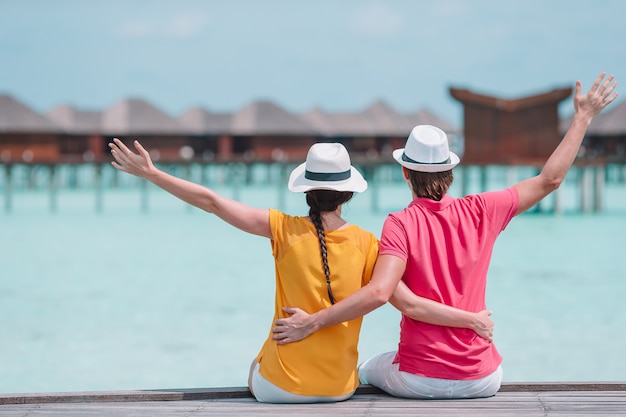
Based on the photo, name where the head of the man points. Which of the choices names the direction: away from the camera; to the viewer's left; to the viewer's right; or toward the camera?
away from the camera

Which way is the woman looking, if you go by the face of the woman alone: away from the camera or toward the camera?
away from the camera

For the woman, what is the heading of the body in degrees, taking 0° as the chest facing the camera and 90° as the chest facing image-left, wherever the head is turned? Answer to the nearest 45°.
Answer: approximately 180°
